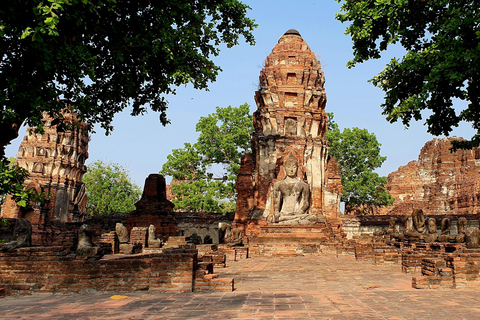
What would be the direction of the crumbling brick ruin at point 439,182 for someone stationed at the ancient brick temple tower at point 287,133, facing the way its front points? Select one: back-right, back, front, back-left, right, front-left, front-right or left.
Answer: back-left

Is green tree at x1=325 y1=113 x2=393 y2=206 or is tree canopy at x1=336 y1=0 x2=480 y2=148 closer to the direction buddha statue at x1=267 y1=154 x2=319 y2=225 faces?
the tree canopy

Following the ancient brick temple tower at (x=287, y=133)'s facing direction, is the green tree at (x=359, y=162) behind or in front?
behind

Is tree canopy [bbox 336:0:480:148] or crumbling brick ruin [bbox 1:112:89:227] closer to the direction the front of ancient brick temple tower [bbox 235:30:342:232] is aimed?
the tree canopy

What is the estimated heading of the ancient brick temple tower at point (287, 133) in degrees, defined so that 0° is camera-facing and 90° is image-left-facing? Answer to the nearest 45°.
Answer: approximately 0°

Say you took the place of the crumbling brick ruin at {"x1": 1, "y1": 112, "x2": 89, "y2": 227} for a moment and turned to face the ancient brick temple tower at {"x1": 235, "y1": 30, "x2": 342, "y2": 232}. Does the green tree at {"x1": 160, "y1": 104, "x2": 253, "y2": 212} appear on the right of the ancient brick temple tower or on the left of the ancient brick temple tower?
left

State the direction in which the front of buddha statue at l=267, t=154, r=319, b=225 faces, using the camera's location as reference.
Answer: facing the viewer

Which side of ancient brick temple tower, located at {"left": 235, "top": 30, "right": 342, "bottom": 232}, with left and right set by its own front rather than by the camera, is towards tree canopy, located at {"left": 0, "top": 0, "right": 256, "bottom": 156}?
front

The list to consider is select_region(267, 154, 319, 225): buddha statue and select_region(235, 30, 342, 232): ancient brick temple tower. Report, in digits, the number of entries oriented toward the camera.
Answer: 2

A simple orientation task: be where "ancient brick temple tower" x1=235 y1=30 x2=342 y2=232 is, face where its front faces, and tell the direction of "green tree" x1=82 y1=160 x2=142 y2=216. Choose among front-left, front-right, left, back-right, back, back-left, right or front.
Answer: back-right

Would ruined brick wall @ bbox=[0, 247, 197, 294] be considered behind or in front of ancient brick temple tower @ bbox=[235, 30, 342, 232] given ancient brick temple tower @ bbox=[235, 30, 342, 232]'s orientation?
in front

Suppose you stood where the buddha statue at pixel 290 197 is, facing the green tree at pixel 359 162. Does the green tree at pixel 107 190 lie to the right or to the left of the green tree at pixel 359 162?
left
